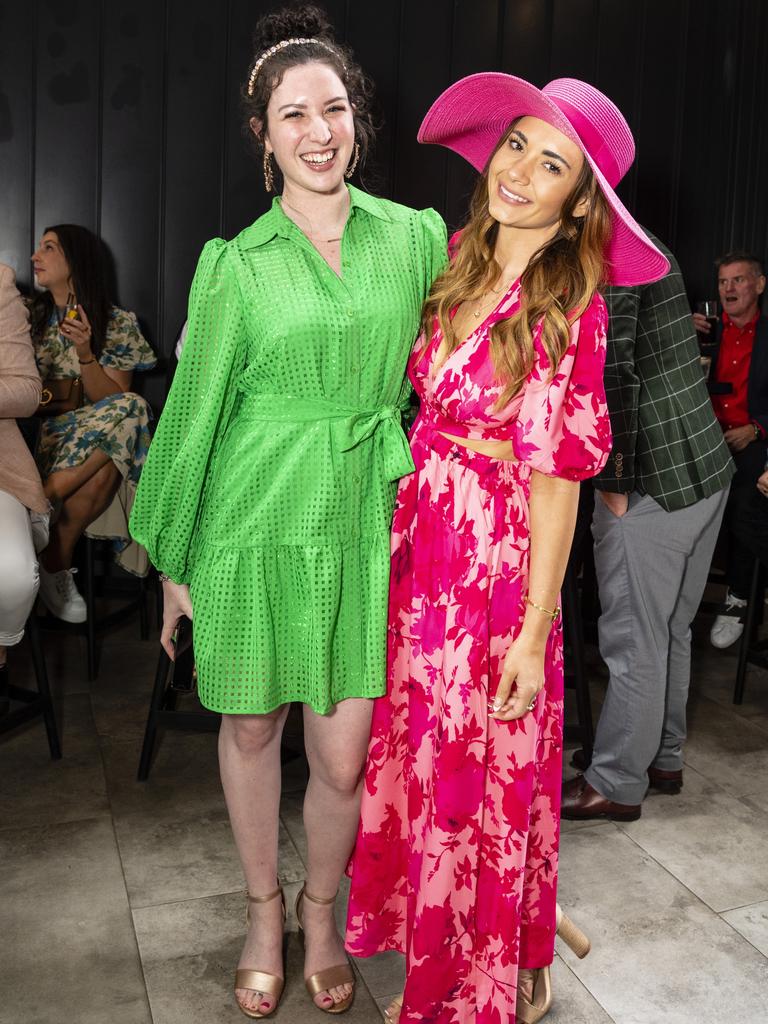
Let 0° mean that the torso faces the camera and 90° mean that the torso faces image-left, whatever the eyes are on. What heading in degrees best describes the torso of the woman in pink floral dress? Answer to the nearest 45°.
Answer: approximately 45°

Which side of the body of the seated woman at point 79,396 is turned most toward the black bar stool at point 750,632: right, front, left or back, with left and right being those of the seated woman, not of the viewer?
left

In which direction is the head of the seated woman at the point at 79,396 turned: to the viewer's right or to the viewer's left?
to the viewer's left

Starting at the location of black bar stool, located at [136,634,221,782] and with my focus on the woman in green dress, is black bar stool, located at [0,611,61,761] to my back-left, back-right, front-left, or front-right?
back-right

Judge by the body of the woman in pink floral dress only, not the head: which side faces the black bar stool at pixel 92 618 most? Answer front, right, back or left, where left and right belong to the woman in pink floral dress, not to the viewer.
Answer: right

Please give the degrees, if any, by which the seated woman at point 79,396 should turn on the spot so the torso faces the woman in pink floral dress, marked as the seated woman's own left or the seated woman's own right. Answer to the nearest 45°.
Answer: approximately 45° to the seated woman's own left
